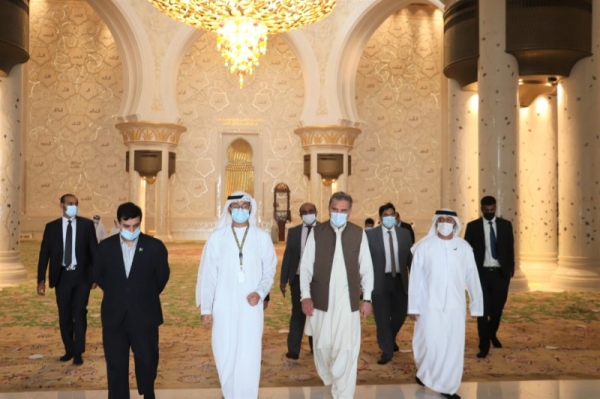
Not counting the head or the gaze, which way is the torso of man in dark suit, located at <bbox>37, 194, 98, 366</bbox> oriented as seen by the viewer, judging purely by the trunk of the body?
toward the camera

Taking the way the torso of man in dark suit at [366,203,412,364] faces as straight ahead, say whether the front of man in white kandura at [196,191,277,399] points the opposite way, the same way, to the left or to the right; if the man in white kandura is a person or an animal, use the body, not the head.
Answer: the same way

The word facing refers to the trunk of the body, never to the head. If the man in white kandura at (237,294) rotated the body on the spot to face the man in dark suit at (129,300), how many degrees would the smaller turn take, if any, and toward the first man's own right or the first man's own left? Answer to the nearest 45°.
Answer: approximately 90° to the first man's own right

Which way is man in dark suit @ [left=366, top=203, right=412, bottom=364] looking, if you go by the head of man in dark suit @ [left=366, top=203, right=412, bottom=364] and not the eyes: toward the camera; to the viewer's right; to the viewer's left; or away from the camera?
toward the camera

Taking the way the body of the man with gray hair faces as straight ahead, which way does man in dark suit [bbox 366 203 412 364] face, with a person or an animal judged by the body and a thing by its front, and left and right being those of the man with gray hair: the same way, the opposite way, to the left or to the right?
the same way

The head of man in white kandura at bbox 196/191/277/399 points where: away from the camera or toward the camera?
toward the camera

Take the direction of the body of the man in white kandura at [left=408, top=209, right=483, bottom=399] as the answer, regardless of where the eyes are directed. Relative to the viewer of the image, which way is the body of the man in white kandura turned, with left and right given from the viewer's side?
facing the viewer

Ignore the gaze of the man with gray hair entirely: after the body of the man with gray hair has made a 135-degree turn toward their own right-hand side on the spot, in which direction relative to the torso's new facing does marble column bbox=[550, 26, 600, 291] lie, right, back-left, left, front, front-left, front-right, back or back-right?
right

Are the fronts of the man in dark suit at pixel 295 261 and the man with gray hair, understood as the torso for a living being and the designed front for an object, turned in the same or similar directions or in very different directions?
same or similar directions

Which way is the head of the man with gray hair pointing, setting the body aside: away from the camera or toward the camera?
toward the camera

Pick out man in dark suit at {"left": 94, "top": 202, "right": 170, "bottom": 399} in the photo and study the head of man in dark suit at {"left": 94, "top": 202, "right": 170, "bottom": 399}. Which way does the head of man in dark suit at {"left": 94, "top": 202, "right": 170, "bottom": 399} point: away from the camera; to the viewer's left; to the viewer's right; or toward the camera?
toward the camera

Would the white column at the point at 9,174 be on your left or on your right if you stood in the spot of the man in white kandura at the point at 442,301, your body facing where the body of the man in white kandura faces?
on your right

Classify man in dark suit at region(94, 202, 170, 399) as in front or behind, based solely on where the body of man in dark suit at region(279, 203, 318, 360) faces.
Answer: in front

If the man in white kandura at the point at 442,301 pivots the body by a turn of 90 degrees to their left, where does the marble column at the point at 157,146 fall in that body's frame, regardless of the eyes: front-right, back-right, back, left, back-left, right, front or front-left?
back-left
